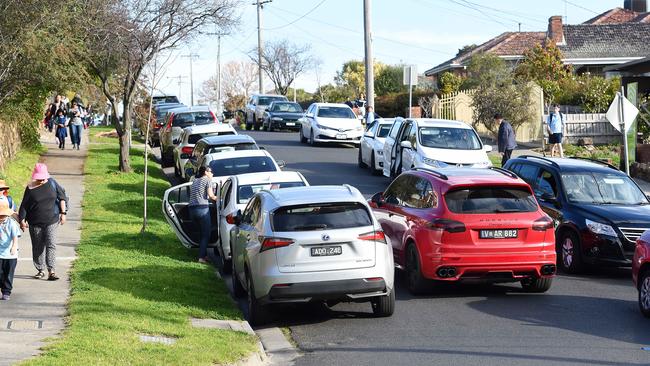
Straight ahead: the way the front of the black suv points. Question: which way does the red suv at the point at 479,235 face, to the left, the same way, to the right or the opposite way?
the opposite way

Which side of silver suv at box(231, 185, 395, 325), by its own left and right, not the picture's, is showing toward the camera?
back

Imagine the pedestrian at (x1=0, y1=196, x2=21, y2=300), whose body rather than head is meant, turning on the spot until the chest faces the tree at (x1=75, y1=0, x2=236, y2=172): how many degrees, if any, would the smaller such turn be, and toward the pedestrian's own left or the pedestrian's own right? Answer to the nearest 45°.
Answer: approximately 180°

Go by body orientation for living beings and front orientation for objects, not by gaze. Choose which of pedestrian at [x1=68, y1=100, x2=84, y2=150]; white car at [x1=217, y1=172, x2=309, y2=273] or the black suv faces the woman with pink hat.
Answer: the pedestrian

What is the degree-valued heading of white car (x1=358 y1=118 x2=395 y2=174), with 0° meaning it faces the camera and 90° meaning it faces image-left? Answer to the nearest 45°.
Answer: approximately 315°

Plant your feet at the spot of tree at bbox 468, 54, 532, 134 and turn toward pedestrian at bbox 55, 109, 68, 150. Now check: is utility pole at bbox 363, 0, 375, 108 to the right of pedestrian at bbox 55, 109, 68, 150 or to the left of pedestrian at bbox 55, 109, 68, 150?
right

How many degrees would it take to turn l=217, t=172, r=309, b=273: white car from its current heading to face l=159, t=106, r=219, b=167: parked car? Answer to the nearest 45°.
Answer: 0° — it already faces it

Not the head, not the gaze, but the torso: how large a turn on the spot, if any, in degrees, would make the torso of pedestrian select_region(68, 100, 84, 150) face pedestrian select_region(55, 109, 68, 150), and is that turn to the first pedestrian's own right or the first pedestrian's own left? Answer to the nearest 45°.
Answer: approximately 90° to the first pedestrian's own right

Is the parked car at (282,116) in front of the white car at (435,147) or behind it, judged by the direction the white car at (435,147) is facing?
behind

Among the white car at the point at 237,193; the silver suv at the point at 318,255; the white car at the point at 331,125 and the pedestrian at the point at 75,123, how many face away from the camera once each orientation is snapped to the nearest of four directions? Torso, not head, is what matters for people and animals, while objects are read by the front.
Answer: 2
